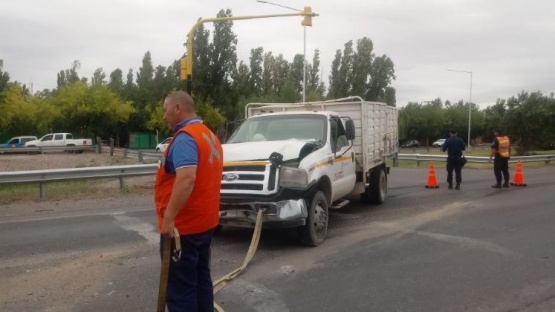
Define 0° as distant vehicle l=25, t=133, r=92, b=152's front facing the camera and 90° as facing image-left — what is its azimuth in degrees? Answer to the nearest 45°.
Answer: approximately 90°

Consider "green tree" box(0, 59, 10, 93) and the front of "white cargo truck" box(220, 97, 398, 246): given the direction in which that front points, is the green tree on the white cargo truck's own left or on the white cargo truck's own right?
on the white cargo truck's own right

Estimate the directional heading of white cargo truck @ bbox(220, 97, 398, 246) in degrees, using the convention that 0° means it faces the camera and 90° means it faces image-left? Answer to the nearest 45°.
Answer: approximately 45°

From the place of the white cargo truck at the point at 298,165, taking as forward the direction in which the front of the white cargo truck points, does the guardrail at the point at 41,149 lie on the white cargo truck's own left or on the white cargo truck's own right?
on the white cargo truck's own right

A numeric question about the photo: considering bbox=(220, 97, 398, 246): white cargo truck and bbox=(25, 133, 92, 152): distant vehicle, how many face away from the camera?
0

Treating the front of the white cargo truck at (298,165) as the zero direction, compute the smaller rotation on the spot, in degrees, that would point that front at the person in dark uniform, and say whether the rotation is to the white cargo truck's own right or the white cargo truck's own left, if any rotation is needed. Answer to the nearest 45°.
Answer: approximately 180°

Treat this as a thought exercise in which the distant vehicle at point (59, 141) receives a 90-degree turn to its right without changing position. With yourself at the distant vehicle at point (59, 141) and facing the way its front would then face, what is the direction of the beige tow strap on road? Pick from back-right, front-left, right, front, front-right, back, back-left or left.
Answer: back
